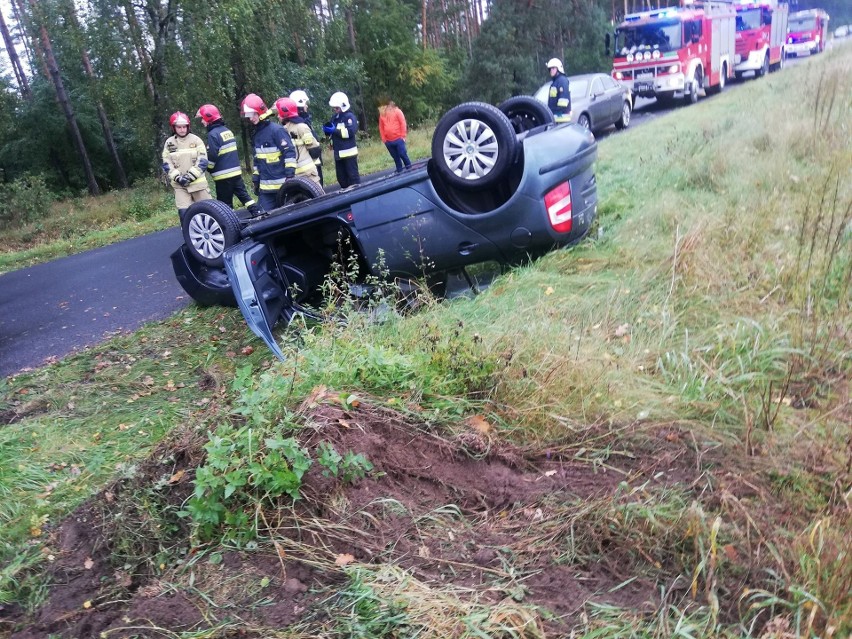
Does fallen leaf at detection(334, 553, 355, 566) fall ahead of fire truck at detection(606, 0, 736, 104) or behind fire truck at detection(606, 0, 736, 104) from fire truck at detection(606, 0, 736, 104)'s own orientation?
ahead

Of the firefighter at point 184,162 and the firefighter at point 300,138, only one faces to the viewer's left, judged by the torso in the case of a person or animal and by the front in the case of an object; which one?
the firefighter at point 300,138

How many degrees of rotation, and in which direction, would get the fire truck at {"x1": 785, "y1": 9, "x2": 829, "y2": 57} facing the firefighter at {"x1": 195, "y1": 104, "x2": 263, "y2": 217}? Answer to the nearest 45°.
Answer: approximately 45° to its left

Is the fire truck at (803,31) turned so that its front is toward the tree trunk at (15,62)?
yes

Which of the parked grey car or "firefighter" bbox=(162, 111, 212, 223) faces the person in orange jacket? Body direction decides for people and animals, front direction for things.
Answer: the parked grey car

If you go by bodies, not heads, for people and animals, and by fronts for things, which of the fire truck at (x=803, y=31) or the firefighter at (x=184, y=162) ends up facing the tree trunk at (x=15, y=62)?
the fire truck

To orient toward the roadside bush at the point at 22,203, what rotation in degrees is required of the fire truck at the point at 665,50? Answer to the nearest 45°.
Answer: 0° — it already faces it

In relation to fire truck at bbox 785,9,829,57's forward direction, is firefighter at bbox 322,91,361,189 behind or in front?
in front

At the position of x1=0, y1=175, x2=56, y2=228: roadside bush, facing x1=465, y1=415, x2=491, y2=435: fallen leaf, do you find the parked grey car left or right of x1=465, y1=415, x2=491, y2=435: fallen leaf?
left

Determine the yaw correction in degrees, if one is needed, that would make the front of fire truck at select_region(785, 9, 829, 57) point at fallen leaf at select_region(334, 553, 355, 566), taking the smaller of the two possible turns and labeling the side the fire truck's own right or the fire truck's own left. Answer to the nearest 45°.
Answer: approximately 45° to the fire truck's own left

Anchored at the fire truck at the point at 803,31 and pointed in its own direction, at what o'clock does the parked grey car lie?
The parked grey car is roughly at 11 o'clock from the fire truck.

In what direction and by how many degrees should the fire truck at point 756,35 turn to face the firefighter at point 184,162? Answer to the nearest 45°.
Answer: approximately 45° to its left

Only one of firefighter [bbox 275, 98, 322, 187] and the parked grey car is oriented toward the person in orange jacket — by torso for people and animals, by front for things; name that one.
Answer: the parked grey car

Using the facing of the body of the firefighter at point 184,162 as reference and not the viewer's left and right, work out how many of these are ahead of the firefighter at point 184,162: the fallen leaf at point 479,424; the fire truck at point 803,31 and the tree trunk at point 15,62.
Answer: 1
